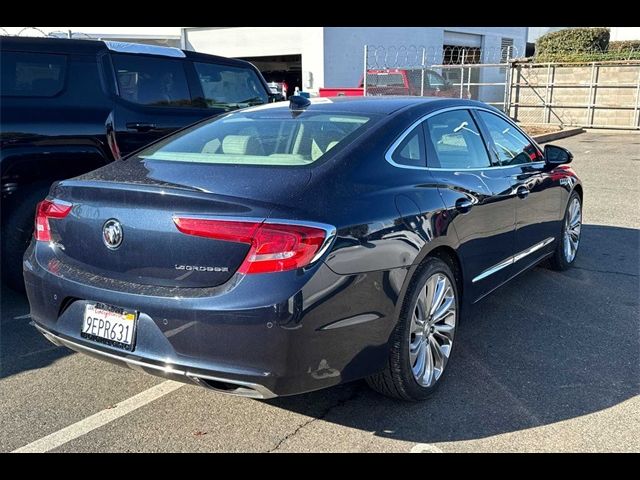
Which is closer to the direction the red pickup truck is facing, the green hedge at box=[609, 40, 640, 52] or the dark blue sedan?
the green hedge

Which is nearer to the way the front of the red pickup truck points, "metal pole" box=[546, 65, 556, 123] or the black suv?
the metal pole

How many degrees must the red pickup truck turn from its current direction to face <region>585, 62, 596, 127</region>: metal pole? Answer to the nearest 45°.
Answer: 0° — it already faces it

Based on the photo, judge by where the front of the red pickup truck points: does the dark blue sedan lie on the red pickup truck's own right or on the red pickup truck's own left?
on the red pickup truck's own right

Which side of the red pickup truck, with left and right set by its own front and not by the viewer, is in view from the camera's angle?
right

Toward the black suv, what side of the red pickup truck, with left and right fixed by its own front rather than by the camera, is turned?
right

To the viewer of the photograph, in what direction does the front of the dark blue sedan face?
facing away from the viewer and to the right of the viewer

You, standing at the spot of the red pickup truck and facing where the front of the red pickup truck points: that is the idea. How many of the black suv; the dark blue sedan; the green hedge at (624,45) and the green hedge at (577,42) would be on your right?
2
